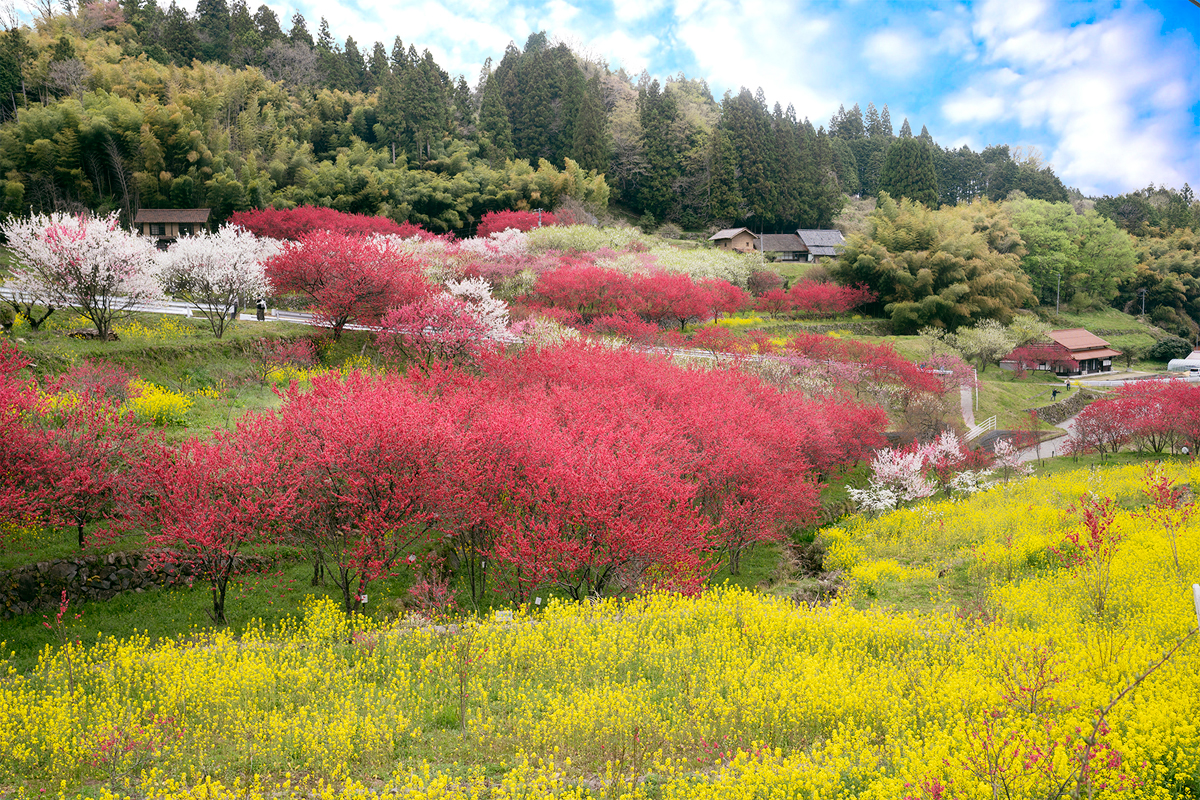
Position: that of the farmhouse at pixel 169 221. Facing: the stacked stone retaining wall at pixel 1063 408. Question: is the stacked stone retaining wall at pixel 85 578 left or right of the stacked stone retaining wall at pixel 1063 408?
right

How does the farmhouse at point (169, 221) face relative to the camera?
toward the camera

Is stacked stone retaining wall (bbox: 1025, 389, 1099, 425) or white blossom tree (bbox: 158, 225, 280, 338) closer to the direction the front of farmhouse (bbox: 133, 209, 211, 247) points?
the white blossom tree

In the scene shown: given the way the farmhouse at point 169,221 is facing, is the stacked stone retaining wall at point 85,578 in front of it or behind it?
in front

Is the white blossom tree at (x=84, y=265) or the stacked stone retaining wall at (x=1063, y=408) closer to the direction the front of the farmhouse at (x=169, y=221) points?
the white blossom tree

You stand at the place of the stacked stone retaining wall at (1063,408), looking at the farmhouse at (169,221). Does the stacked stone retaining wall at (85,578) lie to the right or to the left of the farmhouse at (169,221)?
left

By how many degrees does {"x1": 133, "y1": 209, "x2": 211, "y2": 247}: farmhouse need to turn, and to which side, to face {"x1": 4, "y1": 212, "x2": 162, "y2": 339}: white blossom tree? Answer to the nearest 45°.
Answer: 0° — it already faces it

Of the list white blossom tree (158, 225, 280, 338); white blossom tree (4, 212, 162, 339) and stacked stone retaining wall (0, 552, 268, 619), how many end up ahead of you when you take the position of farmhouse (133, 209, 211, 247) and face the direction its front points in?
3

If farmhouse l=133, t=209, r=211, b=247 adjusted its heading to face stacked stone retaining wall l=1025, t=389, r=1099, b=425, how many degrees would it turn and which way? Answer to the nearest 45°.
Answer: approximately 45° to its left

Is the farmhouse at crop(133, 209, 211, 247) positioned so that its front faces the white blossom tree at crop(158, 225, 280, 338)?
yes
